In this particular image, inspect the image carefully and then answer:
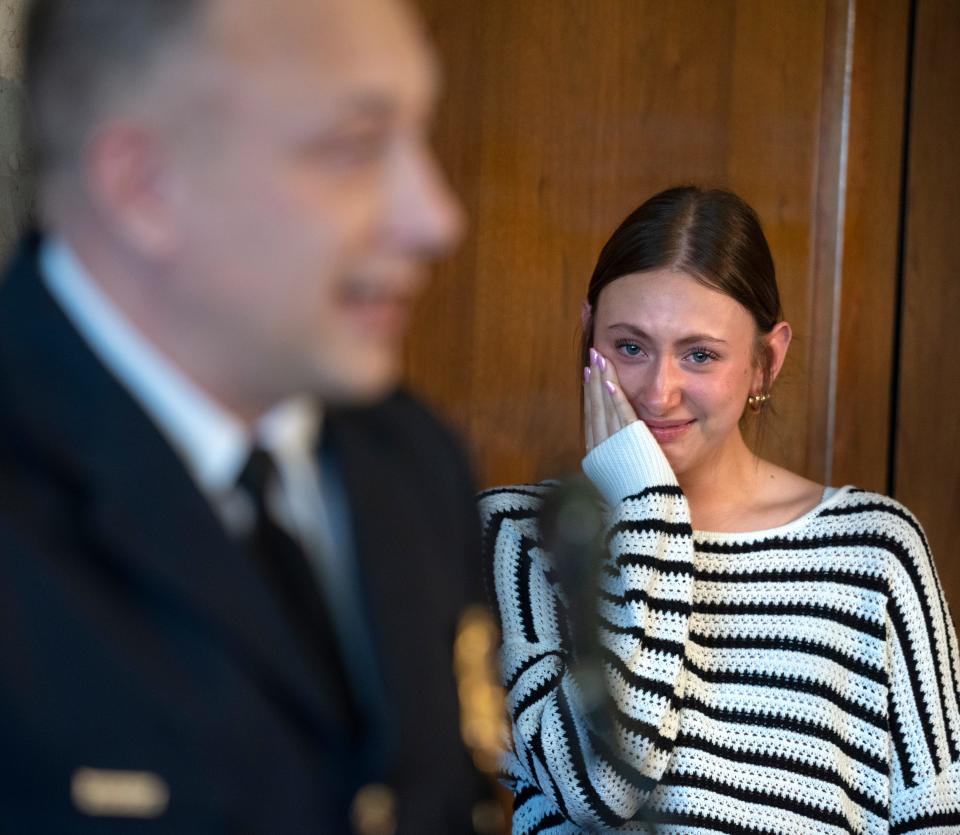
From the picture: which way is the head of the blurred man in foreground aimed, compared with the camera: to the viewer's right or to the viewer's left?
to the viewer's right

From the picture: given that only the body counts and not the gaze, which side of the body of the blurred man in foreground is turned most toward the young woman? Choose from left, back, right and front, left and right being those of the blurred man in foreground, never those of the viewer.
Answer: left

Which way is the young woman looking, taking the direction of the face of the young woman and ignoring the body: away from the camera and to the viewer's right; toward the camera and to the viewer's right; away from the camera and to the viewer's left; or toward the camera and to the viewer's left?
toward the camera and to the viewer's left
